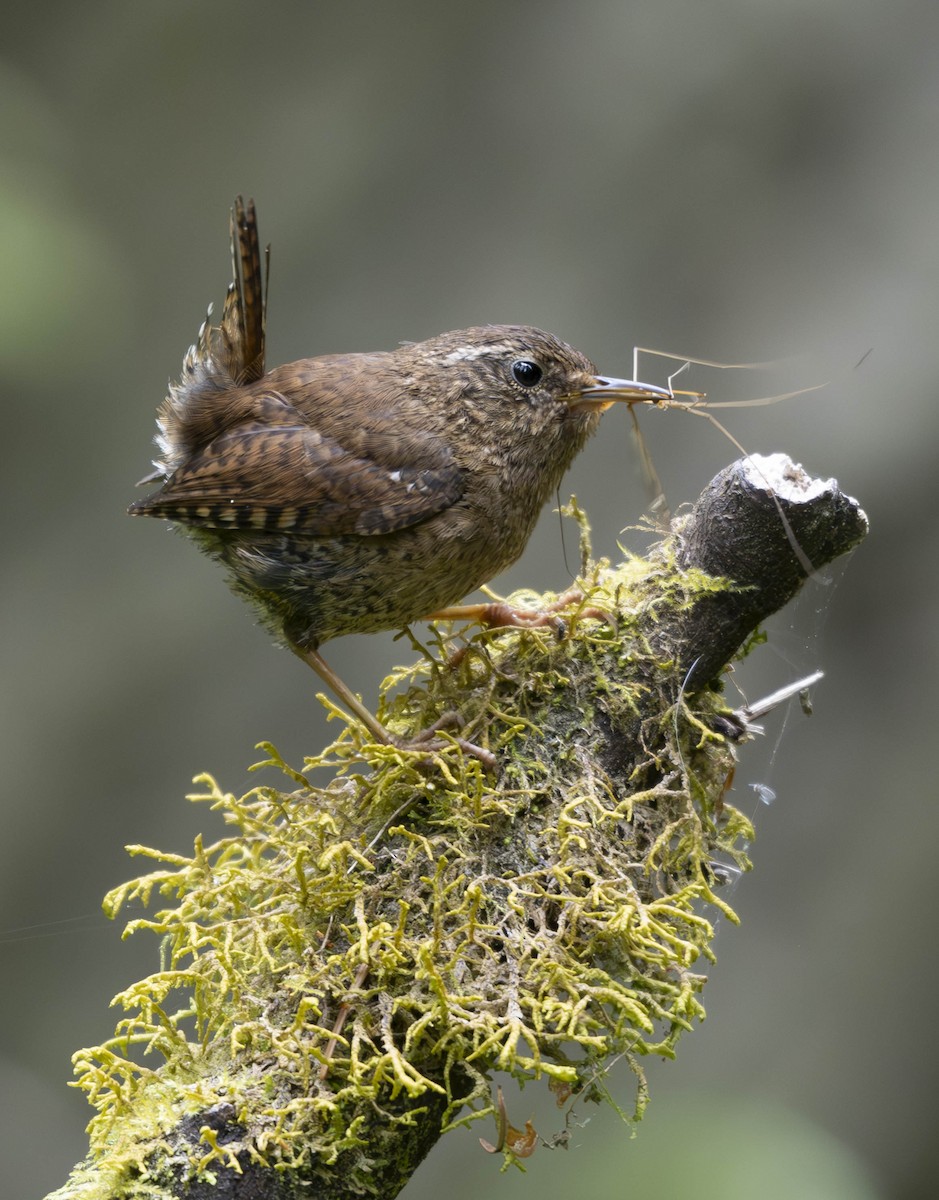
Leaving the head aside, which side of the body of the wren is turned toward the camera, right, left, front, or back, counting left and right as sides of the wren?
right
